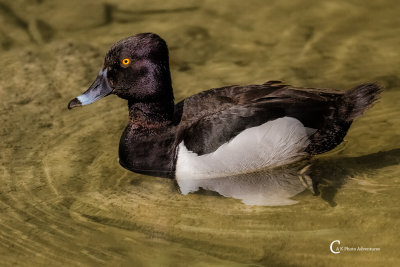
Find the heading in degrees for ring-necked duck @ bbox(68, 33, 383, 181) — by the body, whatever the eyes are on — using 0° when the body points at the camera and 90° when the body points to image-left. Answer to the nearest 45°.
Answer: approximately 90°
